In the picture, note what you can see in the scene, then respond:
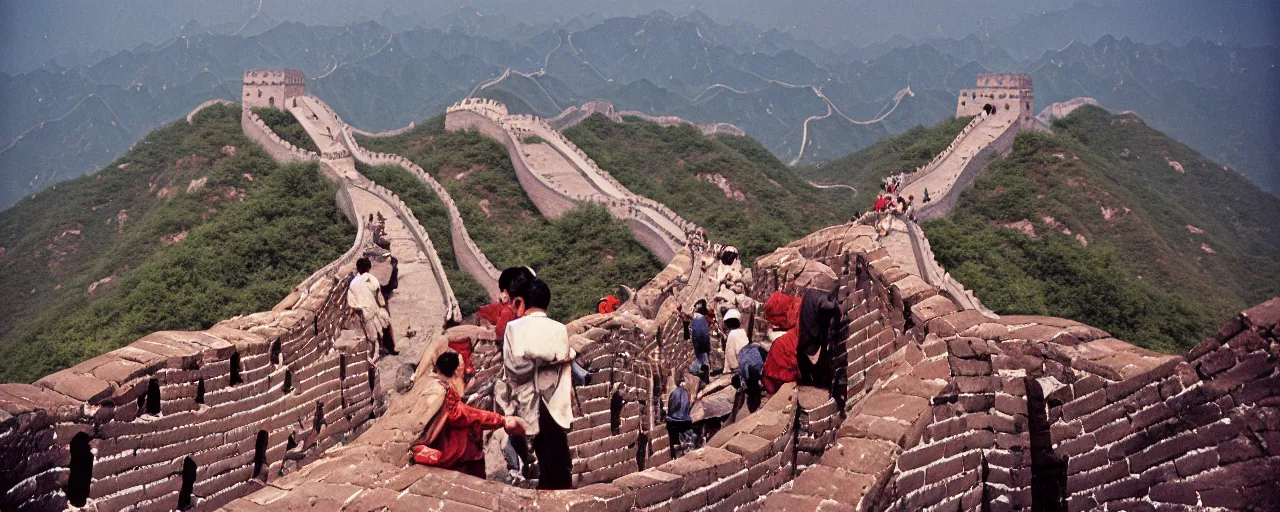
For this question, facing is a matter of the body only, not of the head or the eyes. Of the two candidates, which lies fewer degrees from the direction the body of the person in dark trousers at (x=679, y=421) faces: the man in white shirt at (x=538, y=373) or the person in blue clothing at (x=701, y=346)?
the person in blue clothing

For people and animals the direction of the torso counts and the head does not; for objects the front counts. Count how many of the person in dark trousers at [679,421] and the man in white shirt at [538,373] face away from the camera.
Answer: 2

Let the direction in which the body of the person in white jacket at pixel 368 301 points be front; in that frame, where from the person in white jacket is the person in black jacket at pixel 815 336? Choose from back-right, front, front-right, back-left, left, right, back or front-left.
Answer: back-right

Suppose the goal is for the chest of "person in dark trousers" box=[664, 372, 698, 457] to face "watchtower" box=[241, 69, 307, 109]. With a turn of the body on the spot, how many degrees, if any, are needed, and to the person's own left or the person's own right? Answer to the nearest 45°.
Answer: approximately 45° to the person's own left

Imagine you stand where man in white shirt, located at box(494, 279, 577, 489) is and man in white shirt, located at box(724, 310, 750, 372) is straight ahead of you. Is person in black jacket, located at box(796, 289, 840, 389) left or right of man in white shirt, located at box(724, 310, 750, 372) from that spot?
right

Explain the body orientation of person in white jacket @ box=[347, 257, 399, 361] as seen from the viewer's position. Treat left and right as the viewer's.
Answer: facing away from the viewer

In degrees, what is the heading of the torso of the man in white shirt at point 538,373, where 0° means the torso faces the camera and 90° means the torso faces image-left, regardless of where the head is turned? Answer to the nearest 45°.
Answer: approximately 180°
